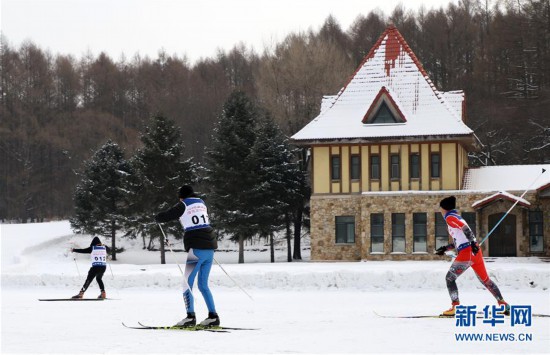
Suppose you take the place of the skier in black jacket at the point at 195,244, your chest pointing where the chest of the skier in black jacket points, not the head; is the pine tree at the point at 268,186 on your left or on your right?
on your right

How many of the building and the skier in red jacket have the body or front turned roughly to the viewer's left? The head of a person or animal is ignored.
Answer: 1

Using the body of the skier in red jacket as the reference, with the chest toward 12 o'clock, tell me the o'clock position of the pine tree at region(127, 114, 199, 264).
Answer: The pine tree is roughly at 2 o'clock from the skier in red jacket.

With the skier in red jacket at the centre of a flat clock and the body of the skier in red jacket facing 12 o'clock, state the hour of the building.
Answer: The building is roughly at 3 o'clock from the skier in red jacket.

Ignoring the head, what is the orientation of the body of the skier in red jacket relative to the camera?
to the viewer's left

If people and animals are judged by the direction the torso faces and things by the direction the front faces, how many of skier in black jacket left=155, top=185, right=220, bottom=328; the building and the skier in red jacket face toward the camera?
1

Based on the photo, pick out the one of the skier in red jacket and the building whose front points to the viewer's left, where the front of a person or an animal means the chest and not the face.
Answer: the skier in red jacket

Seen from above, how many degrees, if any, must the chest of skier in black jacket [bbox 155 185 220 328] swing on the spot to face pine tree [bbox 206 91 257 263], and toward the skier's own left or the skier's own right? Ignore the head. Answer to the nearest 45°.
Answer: approximately 45° to the skier's own right

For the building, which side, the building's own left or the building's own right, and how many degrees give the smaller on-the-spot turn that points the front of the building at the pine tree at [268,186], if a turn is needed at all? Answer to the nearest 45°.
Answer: approximately 135° to the building's own right

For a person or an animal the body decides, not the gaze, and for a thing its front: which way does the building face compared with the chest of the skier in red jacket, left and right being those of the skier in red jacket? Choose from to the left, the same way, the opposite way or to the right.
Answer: to the left

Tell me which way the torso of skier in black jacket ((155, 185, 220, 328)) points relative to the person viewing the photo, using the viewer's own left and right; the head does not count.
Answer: facing away from the viewer and to the left of the viewer

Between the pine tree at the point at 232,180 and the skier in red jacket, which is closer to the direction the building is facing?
the skier in red jacket

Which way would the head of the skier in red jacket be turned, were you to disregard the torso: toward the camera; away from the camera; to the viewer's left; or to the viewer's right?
to the viewer's left
